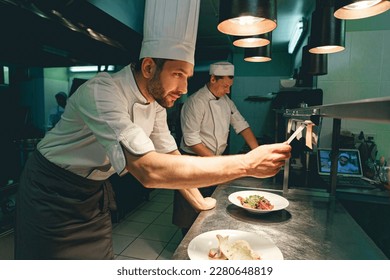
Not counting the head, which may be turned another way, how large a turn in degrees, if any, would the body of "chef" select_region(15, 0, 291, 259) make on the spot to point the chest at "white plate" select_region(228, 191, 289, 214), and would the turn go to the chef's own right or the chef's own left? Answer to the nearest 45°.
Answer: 0° — they already face it

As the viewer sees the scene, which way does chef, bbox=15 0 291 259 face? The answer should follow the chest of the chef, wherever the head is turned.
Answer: to the viewer's right

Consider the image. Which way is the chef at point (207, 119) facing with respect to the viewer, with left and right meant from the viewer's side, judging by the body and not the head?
facing the viewer and to the right of the viewer

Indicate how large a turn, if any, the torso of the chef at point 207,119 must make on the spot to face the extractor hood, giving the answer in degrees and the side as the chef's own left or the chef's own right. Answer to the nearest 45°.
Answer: approximately 90° to the chef's own right

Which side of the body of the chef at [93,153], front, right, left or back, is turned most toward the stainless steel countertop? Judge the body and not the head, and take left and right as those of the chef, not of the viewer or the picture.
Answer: front

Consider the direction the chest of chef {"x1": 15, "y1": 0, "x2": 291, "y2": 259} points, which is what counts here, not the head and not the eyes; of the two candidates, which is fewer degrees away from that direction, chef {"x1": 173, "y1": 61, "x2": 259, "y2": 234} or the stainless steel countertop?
the stainless steel countertop

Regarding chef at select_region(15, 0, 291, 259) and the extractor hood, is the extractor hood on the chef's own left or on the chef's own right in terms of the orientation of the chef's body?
on the chef's own left

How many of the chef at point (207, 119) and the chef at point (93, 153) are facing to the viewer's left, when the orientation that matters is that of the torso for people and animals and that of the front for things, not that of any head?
0

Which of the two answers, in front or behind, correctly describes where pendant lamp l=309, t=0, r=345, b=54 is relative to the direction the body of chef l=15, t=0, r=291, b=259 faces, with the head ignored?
in front

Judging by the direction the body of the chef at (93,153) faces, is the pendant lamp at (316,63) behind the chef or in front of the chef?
in front

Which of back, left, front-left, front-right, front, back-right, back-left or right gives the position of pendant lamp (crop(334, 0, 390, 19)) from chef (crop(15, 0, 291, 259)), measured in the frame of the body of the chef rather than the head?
front

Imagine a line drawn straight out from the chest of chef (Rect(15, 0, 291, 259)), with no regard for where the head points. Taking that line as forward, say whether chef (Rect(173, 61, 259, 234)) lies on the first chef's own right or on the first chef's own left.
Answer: on the first chef's own left
